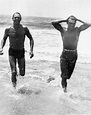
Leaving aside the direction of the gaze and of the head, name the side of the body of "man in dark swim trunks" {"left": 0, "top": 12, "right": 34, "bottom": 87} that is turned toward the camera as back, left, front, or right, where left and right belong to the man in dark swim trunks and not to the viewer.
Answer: front
